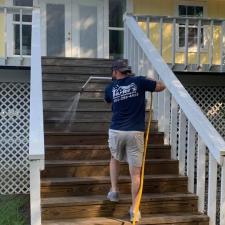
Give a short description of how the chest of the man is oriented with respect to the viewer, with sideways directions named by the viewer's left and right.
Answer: facing away from the viewer

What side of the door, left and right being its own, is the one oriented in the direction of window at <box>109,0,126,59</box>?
left

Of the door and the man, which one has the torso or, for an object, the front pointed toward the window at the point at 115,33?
the man

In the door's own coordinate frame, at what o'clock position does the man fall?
The man is roughly at 12 o'clock from the door.

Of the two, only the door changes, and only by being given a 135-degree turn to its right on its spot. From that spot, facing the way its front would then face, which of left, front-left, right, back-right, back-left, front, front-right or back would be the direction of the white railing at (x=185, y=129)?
back-left

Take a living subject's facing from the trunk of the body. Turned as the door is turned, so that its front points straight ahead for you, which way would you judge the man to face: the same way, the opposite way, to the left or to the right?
the opposite way

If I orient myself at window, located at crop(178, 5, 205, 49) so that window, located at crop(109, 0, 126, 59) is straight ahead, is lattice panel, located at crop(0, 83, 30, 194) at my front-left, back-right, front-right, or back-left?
front-left

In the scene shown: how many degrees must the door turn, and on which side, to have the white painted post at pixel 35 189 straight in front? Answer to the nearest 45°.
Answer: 0° — it already faces it

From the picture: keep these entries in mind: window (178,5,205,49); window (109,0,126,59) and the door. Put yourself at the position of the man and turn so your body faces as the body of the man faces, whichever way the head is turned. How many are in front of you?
3

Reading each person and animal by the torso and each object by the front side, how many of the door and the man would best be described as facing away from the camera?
1

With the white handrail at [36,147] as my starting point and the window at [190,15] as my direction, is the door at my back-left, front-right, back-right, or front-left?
front-left

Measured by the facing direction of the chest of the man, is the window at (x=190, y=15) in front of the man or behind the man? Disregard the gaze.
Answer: in front

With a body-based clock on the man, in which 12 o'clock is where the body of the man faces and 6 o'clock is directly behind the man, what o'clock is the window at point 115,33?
The window is roughly at 12 o'clock from the man.

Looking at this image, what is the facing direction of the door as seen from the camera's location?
facing the viewer

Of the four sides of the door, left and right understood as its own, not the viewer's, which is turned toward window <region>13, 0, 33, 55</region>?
right
